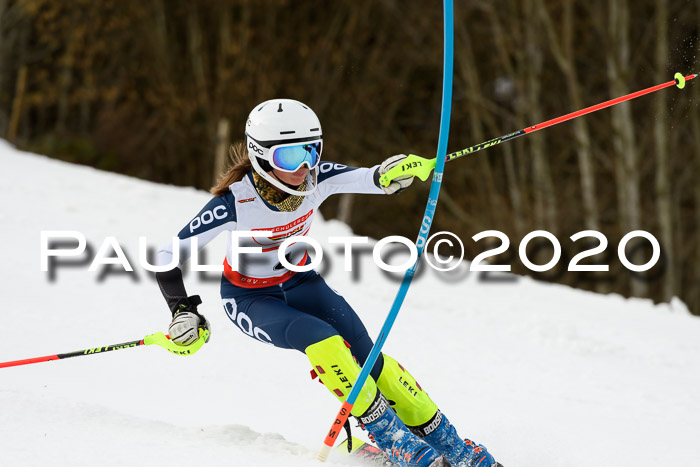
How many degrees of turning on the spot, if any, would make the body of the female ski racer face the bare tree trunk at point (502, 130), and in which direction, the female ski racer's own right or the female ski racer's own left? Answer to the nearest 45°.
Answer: approximately 135° to the female ski racer's own left

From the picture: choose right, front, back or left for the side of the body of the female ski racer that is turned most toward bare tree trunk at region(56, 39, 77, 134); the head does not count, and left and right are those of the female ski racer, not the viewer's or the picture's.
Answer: back

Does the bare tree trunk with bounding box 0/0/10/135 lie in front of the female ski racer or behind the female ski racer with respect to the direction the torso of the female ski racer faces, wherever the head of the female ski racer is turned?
behind

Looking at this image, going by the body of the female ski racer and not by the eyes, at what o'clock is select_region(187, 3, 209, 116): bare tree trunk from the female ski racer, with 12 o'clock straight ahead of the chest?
The bare tree trunk is roughly at 7 o'clock from the female ski racer.

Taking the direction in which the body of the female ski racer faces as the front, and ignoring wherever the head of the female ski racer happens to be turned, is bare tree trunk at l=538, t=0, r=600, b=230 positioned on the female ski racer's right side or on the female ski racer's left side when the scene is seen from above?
on the female ski racer's left side
